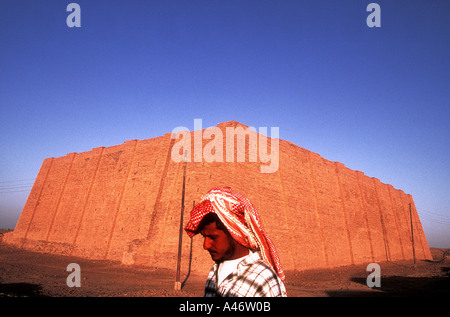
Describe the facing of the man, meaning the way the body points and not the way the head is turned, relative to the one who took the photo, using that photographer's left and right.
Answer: facing the viewer and to the left of the viewer
